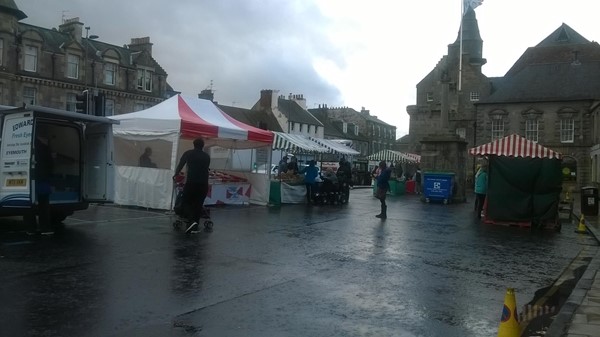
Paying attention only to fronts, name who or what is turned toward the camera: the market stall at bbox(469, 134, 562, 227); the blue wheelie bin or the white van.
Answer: the blue wheelie bin

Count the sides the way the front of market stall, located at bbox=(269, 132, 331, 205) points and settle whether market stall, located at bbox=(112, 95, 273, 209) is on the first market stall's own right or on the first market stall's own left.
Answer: on the first market stall's own right

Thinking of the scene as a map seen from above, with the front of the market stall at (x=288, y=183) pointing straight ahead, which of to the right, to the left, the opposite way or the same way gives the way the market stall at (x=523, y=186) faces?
the opposite way

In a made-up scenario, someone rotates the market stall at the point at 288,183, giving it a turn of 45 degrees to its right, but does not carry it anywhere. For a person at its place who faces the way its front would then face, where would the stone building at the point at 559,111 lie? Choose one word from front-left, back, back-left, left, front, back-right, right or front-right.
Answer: back-left

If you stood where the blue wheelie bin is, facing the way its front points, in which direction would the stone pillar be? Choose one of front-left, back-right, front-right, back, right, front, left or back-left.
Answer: back

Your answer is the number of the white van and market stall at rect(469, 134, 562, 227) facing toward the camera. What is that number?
0

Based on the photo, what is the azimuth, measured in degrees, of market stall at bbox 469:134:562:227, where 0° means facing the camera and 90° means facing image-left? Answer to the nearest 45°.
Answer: approximately 90°

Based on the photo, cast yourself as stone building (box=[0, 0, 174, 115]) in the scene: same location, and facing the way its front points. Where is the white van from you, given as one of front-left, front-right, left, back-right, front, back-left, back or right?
front-right

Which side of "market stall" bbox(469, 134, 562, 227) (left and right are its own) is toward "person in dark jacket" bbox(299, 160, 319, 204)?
front

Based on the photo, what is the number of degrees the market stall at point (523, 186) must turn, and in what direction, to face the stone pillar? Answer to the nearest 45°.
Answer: approximately 90° to its right

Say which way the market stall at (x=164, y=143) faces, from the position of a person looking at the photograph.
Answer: facing the viewer and to the right of the viewer

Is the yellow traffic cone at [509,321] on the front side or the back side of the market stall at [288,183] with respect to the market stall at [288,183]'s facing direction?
on the front side

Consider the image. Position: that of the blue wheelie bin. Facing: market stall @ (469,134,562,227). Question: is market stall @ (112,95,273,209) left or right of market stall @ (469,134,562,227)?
right

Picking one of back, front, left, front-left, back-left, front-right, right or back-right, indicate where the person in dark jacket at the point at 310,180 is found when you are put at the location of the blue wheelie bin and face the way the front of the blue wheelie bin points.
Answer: front-right
